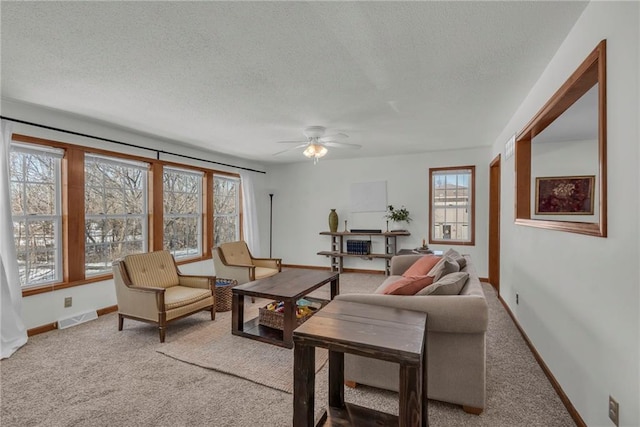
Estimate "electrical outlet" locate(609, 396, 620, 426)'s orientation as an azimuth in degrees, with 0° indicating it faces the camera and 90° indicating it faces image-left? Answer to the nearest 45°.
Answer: approximately 45°

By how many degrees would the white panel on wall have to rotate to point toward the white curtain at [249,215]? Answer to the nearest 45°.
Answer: approximately 90° to its right

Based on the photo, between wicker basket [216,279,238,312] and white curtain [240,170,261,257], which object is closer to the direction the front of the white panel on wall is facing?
the wicker basket

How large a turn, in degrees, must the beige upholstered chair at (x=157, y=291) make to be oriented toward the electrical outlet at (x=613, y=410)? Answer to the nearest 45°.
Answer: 0° — it already faces it

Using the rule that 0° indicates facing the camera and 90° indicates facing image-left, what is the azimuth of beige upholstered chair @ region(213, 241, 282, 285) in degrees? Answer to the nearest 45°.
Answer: approximately 315°

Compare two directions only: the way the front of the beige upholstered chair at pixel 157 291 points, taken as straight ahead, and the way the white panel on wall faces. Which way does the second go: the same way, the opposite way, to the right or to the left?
to the right

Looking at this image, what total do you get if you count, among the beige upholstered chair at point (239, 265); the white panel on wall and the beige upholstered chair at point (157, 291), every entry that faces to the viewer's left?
0

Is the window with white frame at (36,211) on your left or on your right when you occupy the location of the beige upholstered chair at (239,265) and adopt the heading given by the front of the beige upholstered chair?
on your right

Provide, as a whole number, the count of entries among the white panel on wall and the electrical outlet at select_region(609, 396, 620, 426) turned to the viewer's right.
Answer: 0

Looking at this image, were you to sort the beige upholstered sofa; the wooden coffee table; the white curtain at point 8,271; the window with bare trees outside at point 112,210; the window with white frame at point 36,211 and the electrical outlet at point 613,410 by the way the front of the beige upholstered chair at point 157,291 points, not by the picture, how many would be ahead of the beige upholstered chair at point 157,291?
3

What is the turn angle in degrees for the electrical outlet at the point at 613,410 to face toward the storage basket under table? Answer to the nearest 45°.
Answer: approximately 45° to its right

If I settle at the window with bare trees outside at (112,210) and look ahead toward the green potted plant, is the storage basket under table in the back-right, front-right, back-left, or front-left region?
front-right

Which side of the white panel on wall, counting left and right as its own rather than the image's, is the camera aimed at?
front

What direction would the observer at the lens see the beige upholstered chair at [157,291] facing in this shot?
facing the viewer and to the right of the viewer

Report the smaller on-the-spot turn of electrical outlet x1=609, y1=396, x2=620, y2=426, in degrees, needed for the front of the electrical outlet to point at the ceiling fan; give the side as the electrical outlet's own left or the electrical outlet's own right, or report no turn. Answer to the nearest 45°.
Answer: approximately 45° to the electrical outlet's own right

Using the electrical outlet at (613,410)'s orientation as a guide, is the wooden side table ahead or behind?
ahead

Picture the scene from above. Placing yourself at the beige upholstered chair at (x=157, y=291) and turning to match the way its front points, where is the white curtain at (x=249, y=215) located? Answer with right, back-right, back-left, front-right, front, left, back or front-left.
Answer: left

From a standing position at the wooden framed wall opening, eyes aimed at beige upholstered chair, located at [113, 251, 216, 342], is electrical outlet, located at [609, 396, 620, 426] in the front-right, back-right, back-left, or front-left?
front-left

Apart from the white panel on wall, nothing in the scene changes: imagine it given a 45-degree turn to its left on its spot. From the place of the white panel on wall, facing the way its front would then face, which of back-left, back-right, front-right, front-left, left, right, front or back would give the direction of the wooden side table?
front-right

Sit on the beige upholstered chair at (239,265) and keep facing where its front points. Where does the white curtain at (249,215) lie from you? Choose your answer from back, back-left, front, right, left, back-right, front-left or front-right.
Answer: back-left
